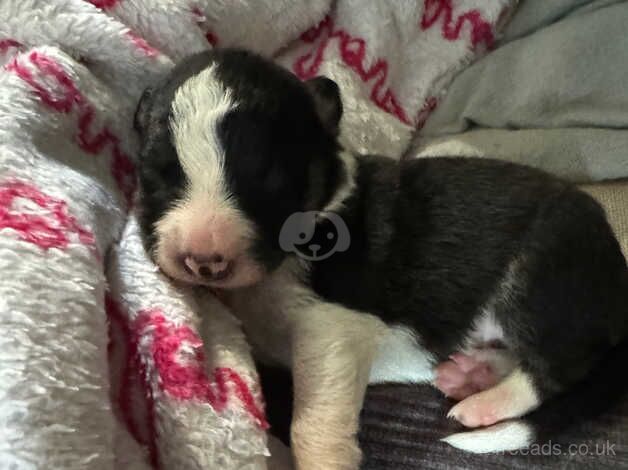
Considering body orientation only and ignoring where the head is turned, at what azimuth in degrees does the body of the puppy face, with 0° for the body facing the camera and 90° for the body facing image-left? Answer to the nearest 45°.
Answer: approximately 45°
